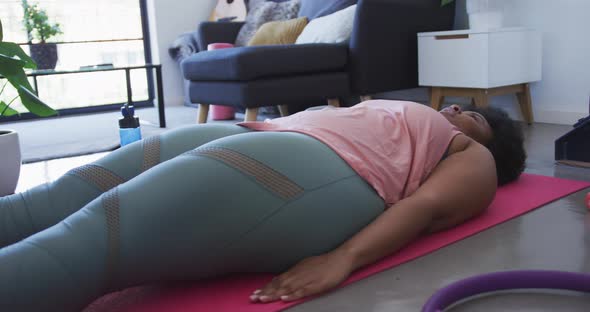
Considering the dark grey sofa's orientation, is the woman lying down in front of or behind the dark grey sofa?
in front

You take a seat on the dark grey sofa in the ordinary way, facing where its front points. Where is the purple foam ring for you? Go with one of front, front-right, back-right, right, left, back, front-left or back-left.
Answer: front-left

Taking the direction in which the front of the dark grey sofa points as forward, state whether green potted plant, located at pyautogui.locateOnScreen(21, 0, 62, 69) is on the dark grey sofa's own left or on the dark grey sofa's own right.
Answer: on the dark grey sofa's own right

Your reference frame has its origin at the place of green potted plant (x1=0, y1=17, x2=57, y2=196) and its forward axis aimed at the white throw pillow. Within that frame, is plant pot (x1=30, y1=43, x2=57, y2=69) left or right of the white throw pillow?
left

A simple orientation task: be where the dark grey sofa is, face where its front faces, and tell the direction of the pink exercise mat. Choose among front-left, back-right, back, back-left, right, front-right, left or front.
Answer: front-left

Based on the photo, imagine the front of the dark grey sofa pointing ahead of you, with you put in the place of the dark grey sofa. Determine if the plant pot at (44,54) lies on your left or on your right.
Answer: on your right

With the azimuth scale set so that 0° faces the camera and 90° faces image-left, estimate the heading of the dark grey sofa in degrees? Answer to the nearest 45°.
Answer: approximately 45°
